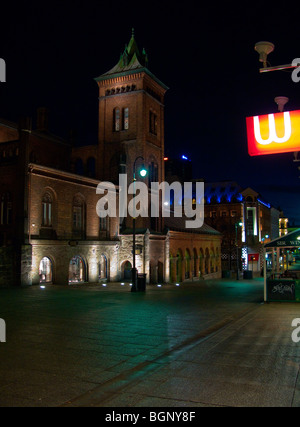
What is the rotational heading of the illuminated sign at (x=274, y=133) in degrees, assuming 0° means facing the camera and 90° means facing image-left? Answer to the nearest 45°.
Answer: approximately 0°

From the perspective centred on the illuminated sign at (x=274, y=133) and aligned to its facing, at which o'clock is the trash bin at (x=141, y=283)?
The trash bin is roughly at 5 o'clock from the illuminated sign.

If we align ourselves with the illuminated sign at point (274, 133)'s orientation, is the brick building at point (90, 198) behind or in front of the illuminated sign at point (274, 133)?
behind

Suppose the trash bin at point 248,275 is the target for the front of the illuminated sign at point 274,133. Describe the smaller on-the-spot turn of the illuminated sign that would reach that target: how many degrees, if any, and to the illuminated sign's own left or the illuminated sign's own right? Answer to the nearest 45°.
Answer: approximately 180°

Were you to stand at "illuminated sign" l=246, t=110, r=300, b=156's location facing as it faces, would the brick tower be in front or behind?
behind
